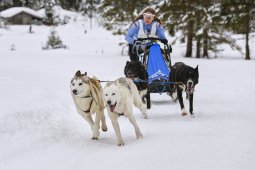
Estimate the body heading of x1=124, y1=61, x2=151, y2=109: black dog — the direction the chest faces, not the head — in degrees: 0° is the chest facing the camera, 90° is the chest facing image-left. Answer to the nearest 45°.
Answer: approximately 45°

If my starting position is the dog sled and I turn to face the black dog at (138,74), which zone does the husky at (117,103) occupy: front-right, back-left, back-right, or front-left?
front-left

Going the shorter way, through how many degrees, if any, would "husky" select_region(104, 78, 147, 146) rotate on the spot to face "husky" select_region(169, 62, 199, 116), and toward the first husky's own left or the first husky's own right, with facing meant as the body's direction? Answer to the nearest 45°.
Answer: approximately 180°

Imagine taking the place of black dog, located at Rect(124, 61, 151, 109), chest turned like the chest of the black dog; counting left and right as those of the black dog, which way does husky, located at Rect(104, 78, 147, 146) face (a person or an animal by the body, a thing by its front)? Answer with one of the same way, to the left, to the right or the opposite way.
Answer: the same way

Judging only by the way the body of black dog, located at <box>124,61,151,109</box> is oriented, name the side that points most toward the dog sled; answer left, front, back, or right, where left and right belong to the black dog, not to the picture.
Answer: back

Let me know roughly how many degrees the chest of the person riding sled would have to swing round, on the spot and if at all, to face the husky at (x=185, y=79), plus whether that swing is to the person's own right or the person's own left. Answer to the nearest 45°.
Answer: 0° — they already face it

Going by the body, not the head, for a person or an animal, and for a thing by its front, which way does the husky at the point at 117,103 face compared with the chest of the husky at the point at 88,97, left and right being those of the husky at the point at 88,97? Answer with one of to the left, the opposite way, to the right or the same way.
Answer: the same way

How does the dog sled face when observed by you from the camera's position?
facing the viewer

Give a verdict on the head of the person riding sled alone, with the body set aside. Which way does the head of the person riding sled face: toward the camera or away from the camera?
toward the camera

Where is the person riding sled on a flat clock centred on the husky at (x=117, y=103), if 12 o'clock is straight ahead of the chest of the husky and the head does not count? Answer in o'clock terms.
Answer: The person riding sled is roughly at 5 o'clock from the husky.

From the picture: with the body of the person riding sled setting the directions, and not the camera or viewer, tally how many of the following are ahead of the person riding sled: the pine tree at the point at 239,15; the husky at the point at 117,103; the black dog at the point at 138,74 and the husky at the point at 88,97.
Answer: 3

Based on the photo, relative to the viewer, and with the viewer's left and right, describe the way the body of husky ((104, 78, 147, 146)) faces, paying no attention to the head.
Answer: facing the viewer and to the left of the viewer

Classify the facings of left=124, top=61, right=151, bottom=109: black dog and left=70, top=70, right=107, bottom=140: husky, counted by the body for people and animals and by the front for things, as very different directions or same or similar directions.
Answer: same or similar directions

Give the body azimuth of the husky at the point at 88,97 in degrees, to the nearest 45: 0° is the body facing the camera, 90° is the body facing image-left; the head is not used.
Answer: approximately 45°
